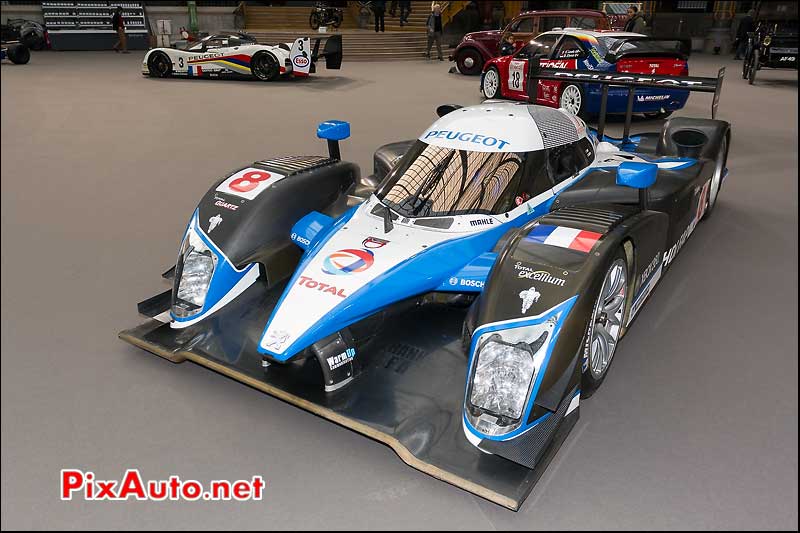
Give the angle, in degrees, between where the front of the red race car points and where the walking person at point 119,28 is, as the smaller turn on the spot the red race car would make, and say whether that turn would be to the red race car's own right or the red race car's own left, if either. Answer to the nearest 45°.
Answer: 0° — it already faces them

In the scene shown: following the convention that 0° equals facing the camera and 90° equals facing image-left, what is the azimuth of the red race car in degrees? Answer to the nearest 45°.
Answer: approximately 135°

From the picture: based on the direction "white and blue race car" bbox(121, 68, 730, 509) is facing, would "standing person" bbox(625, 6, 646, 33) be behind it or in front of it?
behind

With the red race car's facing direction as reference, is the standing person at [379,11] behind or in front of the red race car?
in front

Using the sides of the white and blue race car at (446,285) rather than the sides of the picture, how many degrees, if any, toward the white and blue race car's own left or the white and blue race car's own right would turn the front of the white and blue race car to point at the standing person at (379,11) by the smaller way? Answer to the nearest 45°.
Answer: approximately 135° to the white and blue race car's own right

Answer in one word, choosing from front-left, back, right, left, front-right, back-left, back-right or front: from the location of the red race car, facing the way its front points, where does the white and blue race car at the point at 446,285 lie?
back-left

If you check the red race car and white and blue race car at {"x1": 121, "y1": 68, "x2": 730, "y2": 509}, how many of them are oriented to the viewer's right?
0

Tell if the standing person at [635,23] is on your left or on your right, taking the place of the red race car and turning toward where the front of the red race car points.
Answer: on your right

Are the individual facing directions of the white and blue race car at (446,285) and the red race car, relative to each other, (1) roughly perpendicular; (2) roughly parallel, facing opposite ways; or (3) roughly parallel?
roughly perpendicular

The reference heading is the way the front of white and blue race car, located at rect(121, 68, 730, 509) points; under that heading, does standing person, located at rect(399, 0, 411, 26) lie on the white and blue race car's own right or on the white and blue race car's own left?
on the white and blue race car's own right

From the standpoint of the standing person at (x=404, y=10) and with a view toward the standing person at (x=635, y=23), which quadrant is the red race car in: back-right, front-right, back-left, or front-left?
front-right

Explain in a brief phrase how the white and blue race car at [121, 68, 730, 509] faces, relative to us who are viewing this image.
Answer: facing the viewer and to the left of the viewer
